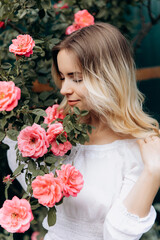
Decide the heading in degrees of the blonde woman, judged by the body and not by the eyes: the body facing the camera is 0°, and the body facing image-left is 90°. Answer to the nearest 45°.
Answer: approximately 45°

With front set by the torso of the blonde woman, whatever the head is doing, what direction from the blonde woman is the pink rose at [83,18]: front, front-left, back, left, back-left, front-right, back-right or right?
back-right
